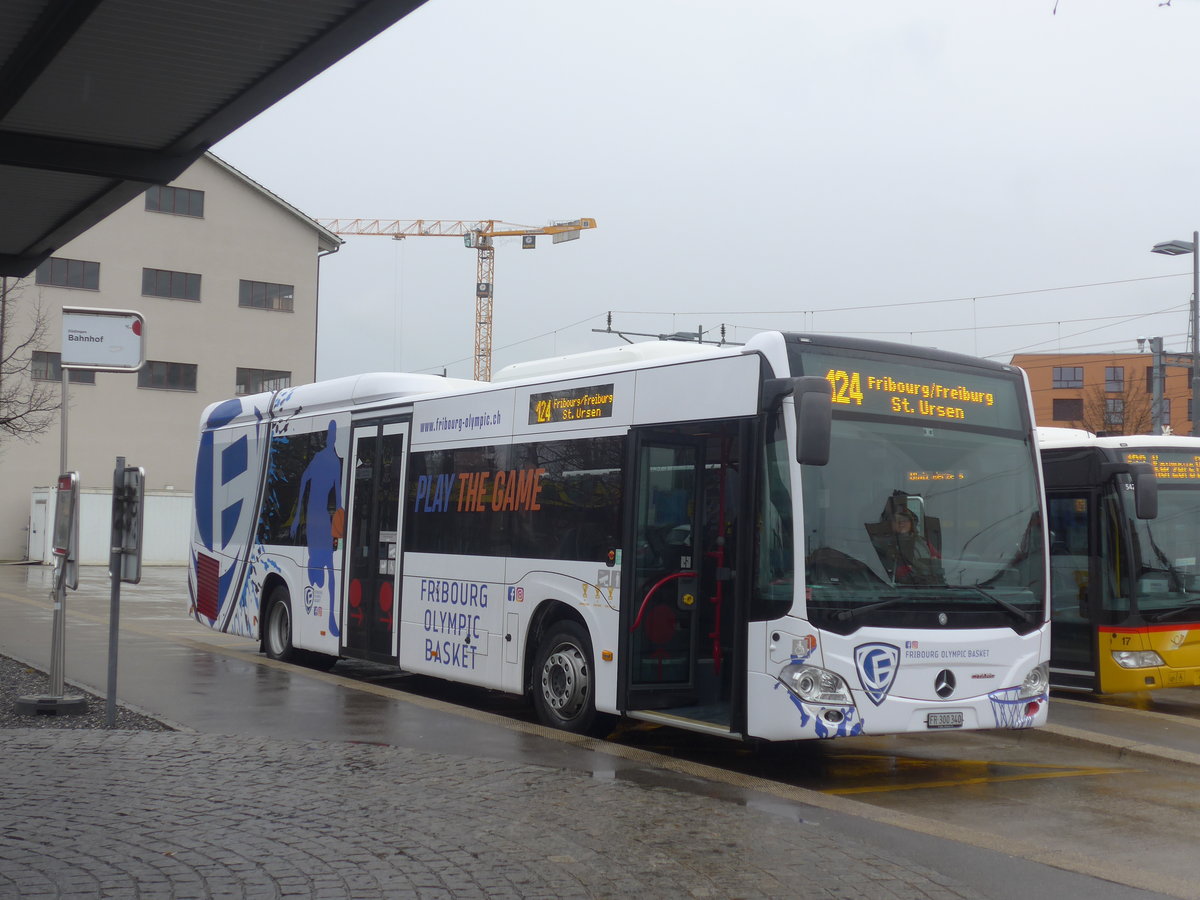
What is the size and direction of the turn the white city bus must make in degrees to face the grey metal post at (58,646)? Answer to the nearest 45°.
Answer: approximately 135° to its right

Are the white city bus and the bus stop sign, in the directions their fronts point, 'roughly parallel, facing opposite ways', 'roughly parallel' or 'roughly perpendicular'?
roughly parallel

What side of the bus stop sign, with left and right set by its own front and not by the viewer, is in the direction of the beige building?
back

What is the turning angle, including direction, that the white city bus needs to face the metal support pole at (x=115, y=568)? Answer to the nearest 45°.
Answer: approximately 135° to its right

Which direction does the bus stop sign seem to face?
toward the camera

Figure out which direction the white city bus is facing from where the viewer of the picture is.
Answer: facing the viewer and to the right of the viewer

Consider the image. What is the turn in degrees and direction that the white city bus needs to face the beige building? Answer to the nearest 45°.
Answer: approximately 180°

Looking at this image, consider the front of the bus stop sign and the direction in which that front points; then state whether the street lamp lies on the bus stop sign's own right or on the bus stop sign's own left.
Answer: on the bus stop sign's own left

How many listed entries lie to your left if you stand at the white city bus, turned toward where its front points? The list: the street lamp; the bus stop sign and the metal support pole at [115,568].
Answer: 1

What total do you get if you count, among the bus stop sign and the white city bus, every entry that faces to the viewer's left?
0

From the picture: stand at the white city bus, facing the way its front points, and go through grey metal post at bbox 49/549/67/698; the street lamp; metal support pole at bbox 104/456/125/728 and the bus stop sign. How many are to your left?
1
